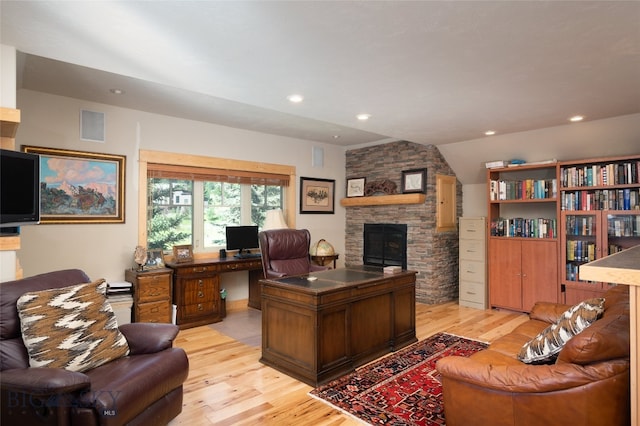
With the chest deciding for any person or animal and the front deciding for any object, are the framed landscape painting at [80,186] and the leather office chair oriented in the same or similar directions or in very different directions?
same or similar directions

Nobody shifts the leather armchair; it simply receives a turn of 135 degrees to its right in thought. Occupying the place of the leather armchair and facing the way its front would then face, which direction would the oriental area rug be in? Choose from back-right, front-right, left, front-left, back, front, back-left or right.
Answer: back

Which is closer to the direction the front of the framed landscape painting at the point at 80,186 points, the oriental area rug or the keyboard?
the oriental area rug

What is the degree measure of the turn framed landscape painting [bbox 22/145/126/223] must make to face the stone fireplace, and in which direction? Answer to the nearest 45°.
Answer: approximately 45° to its left

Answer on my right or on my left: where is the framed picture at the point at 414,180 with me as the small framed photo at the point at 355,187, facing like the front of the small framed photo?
on my left

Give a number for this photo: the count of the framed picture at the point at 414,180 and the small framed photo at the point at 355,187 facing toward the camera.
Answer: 2

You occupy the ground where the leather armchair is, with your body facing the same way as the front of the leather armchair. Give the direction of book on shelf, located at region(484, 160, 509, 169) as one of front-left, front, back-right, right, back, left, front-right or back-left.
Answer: front-left

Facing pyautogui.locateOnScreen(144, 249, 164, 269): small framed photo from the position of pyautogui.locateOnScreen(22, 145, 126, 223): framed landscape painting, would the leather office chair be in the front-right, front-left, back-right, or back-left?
front-right

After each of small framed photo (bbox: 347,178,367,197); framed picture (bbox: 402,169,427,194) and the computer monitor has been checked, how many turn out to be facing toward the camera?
3

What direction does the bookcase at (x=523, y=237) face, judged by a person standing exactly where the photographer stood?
facing the viewer and to the left of the viewer

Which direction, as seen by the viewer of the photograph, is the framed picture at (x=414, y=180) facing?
facing the viewer

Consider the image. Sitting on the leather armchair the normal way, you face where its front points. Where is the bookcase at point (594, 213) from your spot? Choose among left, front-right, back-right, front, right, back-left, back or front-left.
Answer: front-left

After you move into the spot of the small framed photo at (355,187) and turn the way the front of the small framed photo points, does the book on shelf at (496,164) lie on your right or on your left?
on your left

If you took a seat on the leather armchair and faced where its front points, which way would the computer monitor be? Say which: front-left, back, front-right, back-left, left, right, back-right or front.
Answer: left

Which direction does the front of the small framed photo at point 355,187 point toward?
toward the camera

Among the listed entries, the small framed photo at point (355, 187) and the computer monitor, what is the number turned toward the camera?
2

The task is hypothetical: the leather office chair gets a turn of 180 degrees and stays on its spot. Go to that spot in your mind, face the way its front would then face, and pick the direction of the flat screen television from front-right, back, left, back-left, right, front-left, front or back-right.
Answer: left

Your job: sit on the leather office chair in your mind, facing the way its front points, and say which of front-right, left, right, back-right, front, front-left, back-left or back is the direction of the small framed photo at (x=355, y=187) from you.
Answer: left

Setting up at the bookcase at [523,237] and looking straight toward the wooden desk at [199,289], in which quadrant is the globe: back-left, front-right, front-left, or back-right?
front-right
